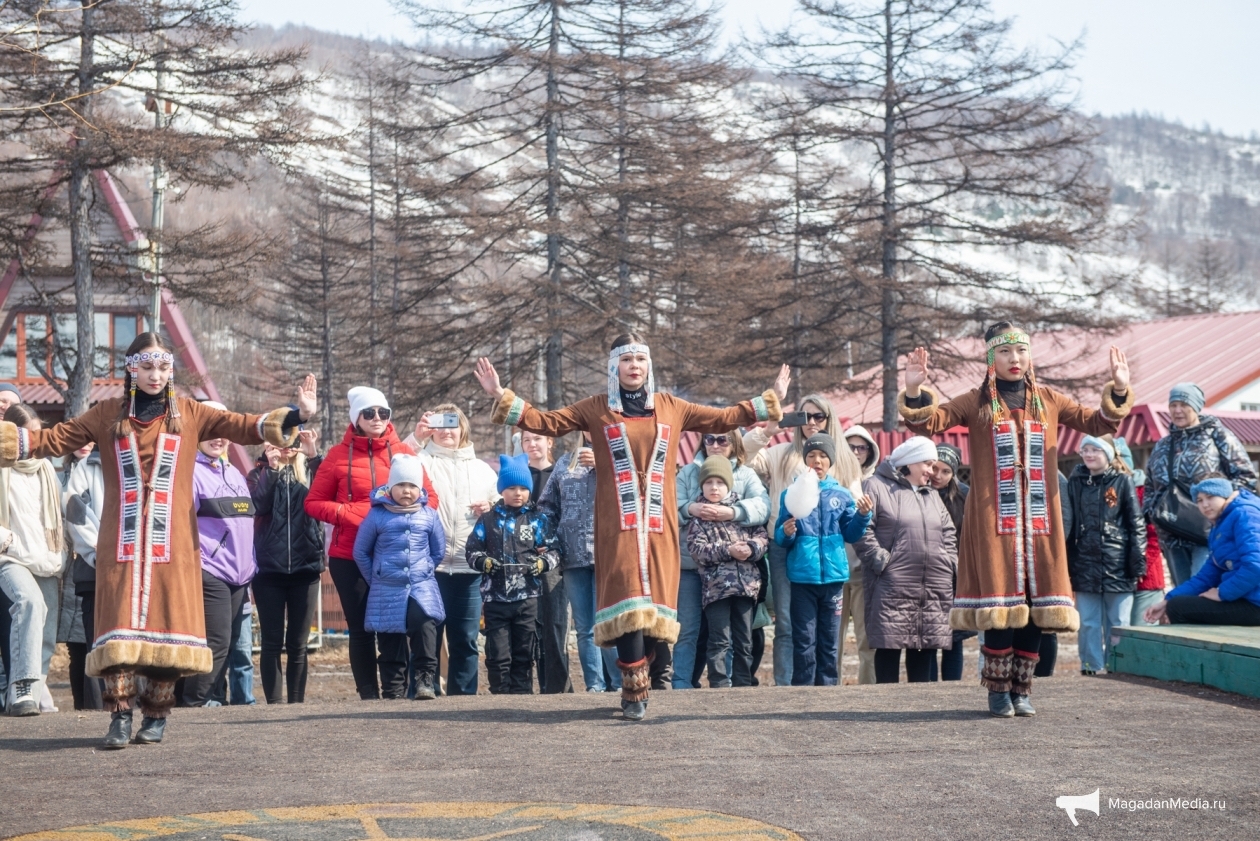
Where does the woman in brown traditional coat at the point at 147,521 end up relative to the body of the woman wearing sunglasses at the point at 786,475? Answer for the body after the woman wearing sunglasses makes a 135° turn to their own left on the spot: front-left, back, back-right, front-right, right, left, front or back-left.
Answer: back

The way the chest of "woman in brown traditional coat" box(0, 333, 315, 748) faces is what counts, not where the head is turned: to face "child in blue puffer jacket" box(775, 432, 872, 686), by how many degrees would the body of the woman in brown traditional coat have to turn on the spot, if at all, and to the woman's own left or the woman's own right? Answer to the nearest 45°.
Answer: approximately 90° to the woman's own left

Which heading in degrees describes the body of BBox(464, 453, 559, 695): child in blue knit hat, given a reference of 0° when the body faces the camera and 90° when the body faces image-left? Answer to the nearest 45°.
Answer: approximately 0°

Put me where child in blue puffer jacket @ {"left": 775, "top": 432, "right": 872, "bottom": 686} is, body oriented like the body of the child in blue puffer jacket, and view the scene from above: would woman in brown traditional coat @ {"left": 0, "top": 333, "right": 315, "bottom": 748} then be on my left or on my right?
on my right

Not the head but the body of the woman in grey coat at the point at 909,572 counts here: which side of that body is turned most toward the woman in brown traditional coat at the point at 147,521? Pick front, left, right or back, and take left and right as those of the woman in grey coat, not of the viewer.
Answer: right

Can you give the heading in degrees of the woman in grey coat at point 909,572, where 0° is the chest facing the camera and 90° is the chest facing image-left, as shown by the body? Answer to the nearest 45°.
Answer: approximately 315°

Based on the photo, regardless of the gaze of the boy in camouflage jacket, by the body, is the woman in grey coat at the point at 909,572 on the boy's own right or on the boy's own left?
on the boy's own left

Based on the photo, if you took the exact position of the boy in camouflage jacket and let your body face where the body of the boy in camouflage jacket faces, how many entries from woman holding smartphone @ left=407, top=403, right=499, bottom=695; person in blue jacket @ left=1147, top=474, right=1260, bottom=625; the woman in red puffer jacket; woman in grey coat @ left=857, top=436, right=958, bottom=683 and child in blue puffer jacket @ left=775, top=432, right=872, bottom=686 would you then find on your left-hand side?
3

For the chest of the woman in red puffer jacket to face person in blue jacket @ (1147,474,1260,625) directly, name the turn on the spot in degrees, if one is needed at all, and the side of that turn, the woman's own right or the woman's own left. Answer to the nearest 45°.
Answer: approximately 90° to the woman's own left

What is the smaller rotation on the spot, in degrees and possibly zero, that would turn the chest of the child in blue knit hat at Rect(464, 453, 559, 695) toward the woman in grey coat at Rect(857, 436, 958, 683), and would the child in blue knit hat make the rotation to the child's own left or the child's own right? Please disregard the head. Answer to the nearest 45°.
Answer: approximately 90° to the child's own left
